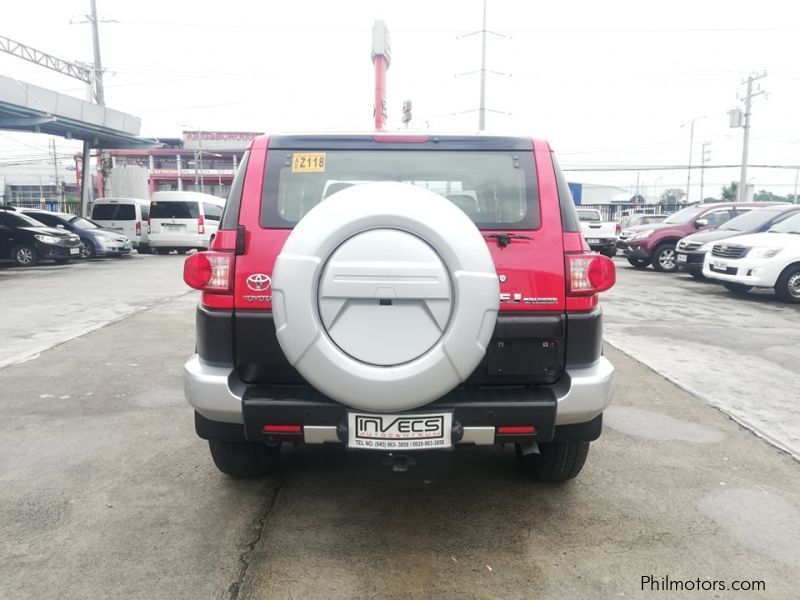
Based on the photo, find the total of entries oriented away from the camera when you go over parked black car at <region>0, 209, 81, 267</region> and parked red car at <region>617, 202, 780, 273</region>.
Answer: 0

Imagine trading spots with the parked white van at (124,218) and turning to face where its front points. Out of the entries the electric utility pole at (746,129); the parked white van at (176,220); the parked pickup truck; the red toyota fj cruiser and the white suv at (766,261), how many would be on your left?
0

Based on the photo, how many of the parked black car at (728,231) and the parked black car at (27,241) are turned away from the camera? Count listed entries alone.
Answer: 0

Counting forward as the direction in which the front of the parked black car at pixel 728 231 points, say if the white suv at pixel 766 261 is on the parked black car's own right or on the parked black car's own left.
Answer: on the parked black car's own left

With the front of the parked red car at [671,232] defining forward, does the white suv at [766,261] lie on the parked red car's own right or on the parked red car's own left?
on the parked red car's own left

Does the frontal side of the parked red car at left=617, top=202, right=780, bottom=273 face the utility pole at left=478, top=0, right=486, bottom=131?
no

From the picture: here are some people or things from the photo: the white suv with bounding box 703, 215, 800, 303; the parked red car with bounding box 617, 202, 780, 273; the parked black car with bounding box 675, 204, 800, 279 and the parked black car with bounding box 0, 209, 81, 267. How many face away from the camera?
0

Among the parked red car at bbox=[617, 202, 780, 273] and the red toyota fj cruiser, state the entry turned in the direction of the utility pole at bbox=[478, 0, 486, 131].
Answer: the red toyota fj cruiser

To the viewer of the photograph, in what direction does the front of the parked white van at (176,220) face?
facing away from the viewer and to the right of the viewer

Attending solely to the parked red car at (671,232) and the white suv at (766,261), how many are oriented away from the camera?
0

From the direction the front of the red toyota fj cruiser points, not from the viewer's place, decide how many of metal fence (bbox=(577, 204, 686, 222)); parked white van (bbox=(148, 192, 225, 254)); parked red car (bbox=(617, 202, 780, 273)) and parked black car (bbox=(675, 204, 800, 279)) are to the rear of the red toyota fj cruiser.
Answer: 0

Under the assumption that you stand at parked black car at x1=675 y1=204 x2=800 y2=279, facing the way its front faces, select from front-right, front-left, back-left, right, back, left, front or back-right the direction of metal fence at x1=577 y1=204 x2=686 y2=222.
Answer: back-right

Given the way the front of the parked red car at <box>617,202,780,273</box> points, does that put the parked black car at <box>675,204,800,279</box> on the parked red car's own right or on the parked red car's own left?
on the parked red car's own left

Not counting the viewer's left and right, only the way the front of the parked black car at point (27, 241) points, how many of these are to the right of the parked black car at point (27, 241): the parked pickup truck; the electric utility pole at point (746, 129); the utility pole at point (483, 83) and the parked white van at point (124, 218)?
0

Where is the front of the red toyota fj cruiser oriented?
away from the camera

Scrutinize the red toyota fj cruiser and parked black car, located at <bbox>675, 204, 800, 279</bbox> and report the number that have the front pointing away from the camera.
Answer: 1

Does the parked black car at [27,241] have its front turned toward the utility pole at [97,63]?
no

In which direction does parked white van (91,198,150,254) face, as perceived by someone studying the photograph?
facing away from the viewer and to the right of the viewer

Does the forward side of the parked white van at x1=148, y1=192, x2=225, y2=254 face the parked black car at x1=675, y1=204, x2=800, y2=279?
no

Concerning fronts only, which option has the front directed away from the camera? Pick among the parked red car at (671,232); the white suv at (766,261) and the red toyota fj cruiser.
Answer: the red toyota fj cruiser
